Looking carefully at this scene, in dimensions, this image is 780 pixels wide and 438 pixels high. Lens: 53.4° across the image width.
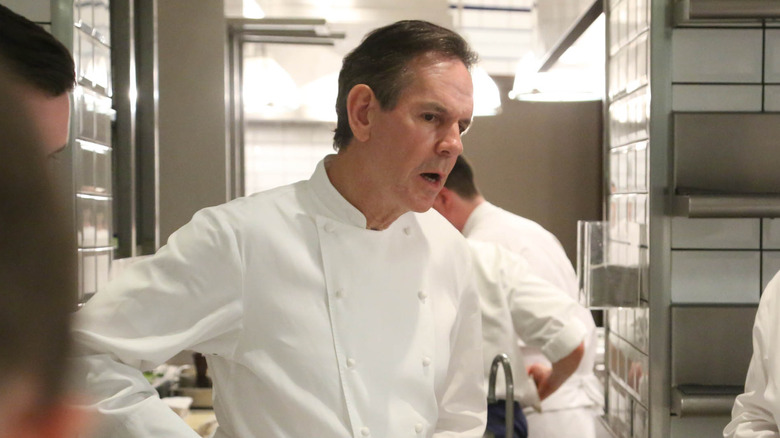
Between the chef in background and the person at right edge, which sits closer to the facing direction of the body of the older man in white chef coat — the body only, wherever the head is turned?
the person at right edge

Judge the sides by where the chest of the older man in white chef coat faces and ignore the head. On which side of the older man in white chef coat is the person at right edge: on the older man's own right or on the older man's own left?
on the older man's own left

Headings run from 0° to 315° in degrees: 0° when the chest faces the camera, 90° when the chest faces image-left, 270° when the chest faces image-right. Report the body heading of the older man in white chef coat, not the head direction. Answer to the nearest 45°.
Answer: approximately 315°

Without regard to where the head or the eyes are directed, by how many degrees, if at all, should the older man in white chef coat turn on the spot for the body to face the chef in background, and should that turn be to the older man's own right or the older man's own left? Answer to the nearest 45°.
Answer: approximately 90° to the older man's own left
